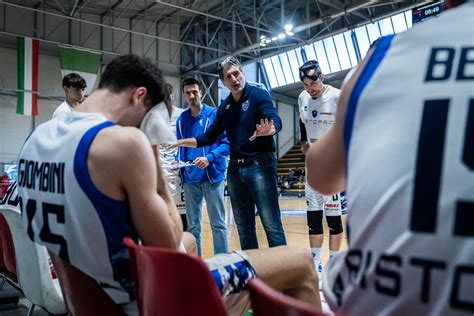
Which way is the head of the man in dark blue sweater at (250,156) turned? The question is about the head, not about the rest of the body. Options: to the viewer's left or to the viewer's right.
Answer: to the viewer's left

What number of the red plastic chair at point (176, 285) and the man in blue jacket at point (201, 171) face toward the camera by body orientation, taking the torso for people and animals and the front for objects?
1

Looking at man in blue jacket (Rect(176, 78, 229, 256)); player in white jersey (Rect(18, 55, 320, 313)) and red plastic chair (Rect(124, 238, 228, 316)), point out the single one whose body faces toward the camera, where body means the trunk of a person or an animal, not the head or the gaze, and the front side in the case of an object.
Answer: the man in blue jacket

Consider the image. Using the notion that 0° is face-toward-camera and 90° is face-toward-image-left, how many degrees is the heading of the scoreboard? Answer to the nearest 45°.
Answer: approximately 45°

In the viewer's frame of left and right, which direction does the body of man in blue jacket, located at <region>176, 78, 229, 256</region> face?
facing the viewer

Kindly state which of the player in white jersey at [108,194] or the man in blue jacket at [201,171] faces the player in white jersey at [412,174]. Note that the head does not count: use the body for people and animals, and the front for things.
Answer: the man in blue jacket

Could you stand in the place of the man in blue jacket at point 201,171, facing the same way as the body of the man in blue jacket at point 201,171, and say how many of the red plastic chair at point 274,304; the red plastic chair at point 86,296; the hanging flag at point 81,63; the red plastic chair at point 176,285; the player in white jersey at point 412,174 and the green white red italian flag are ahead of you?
4

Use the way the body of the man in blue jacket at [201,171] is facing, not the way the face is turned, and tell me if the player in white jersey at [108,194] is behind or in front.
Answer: in front

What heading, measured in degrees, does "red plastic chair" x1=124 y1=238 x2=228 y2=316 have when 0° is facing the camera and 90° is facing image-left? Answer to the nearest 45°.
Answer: approximately 225°

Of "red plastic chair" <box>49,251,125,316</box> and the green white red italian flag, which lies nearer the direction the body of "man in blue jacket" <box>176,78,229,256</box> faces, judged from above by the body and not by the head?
the red plastic chair

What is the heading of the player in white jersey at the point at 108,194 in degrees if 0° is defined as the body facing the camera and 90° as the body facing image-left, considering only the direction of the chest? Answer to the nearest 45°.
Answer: approximately 225°

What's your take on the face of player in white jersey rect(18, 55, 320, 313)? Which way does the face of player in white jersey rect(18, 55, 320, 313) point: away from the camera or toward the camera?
away from the camera

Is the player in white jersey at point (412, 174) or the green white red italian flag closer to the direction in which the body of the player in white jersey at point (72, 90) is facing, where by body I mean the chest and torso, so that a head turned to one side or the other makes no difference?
the player in white jersey

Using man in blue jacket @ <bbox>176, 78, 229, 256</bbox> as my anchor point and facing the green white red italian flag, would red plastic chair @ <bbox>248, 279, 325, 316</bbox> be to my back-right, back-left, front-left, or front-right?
back-left

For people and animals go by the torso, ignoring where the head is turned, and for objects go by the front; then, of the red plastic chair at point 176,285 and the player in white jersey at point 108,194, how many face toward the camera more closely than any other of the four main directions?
0
